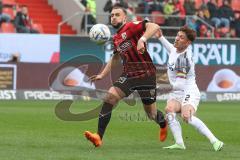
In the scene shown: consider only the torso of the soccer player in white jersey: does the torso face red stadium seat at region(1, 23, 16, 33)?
no

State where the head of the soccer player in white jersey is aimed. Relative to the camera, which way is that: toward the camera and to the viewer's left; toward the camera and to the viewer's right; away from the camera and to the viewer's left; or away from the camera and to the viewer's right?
toward the camera and to the viewer's left

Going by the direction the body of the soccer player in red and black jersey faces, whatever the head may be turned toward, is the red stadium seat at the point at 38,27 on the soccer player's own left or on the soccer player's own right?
on the soccer player's own right

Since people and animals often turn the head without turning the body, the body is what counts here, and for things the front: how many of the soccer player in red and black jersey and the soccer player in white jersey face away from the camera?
0

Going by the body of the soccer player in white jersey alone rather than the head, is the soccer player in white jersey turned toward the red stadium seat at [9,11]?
no

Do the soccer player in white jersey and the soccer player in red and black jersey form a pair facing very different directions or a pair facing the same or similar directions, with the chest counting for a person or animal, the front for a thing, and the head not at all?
same or similar directions

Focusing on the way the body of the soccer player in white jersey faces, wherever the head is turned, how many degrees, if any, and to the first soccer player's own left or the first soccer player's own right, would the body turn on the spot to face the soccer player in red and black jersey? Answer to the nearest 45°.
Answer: approximately 45° to the first soccer player's own right

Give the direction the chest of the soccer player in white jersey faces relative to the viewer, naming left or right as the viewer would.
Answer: facing the viewer and to the left of the viewer

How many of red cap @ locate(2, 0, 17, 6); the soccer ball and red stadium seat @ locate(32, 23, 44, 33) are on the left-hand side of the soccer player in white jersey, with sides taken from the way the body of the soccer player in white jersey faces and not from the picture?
0

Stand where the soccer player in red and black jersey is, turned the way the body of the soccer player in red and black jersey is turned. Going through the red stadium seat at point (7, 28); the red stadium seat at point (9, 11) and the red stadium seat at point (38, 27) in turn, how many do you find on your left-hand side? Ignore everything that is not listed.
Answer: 0

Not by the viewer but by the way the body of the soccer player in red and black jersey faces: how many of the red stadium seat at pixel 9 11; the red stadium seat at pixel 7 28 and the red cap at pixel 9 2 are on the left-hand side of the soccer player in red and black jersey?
0

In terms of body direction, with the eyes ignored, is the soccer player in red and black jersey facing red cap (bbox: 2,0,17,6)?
no
